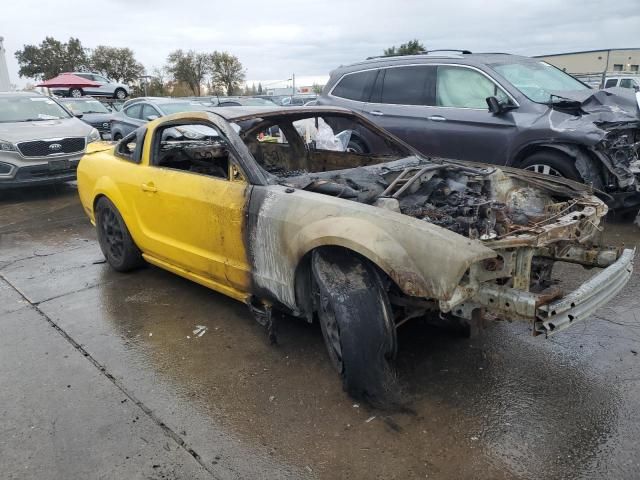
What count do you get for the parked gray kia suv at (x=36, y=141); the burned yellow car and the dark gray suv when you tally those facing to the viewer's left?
0

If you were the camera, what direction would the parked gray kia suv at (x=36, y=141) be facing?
facing the viewer and to the right of the viewer

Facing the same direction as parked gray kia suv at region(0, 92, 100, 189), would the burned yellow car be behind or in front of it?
in front

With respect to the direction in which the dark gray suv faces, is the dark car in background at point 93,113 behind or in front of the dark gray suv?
behind

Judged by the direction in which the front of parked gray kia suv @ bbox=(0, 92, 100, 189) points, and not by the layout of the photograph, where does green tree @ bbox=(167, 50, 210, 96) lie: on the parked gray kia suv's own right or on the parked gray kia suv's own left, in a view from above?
on the parked gray kia suv's own left

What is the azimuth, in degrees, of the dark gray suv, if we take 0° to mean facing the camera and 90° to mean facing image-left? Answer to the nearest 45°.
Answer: approximately 315°

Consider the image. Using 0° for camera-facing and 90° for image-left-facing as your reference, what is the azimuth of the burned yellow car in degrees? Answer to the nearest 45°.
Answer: approximately 315°

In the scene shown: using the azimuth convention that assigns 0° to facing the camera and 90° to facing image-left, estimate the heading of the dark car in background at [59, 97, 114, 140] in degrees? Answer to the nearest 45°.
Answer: approximately 315°

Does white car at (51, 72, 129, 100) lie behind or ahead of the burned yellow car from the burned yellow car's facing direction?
behind

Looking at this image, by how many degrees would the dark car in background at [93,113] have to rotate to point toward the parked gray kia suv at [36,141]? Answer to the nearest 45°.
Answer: approximately 45° to its right
